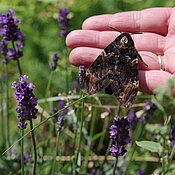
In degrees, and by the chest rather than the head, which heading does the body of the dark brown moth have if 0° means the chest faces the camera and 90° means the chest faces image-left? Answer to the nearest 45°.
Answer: approximately 180°
